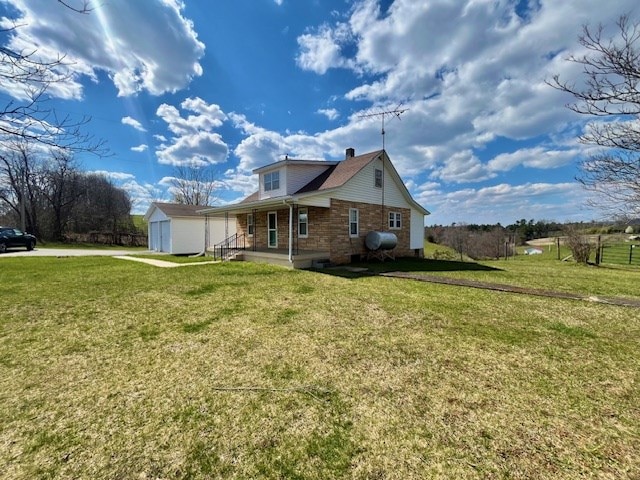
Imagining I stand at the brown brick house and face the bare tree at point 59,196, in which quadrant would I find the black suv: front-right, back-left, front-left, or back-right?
front-left

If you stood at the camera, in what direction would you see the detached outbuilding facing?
facing the viewer and to the left of the viewer

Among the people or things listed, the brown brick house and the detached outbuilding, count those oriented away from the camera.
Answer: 0

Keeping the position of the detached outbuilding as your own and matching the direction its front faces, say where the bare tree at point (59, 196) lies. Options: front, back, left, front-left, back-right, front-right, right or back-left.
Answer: right

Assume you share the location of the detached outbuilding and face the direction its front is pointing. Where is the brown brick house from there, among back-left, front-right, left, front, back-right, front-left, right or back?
left

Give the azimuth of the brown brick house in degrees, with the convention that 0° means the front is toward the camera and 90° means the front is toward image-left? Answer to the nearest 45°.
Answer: approximately 45°

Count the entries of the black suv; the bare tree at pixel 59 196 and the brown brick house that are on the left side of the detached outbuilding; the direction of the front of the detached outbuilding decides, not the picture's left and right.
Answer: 1

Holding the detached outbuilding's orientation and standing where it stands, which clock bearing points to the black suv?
The black suv is roughly at 2 o'clock from the detached outbuilding.

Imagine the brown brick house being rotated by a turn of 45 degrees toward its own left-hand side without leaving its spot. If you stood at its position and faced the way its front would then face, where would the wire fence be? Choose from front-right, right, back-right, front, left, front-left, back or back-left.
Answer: left

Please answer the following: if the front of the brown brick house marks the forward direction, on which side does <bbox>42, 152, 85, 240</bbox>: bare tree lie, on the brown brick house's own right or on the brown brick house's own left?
on the brown brick house's own right

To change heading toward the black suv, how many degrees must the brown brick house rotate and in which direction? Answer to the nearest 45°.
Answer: approximately 45° to its right
